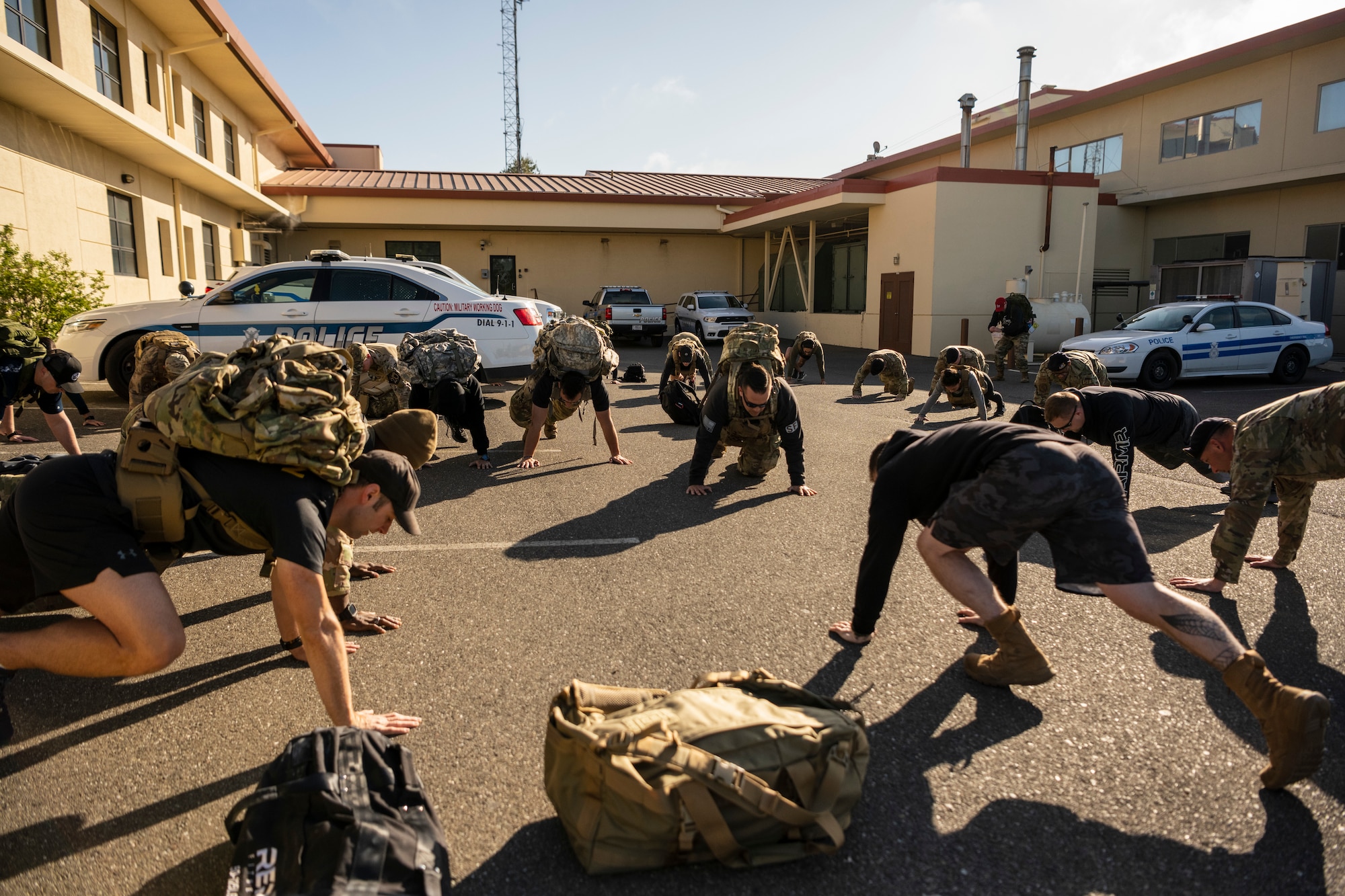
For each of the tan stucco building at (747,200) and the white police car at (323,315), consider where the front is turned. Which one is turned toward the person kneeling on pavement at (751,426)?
the tan stucco building

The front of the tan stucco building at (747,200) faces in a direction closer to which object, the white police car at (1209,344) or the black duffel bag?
the black duffel bag

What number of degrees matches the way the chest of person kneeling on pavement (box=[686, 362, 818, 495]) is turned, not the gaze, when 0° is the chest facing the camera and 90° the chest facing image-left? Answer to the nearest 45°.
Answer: approximately 0°

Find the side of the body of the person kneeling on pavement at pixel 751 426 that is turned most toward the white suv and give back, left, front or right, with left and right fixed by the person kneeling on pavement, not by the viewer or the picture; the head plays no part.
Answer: back

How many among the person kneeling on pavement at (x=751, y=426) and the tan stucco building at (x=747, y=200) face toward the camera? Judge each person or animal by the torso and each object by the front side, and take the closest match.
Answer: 2

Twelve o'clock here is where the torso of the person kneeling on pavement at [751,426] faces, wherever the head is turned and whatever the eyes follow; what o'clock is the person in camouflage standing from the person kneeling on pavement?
The person in camouflage standing is roughly at 7 o'clock from the person kneeling on pavement.

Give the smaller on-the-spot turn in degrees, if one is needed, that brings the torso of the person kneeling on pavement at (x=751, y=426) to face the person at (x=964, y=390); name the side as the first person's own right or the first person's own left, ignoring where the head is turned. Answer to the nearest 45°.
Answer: approximately 135° to the first person's own left

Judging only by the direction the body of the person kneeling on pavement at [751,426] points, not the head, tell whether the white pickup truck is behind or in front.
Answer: behind

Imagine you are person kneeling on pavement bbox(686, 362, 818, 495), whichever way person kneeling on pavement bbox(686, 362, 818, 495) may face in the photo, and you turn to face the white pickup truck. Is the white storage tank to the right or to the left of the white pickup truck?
right

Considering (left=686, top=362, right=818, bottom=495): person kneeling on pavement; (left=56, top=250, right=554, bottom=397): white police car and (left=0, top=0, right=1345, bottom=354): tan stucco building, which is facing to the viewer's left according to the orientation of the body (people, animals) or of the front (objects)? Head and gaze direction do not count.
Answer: the white police car

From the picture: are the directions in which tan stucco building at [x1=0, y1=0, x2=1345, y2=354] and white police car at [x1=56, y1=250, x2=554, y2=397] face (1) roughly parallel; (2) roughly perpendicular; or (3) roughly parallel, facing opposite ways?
roughly perpendicular

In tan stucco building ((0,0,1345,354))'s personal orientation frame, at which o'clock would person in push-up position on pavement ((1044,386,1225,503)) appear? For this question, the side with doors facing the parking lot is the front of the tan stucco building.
The person in push-up position on pavement is roughly at 12 o'clock from the tan stucco building.

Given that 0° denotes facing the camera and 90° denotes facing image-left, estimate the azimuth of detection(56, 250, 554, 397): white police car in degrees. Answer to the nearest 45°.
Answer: approximately 90°

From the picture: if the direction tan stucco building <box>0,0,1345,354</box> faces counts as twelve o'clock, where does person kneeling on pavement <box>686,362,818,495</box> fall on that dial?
The person kneeling on pavement is roughly at 12 o'clock from the tan stucco building.
